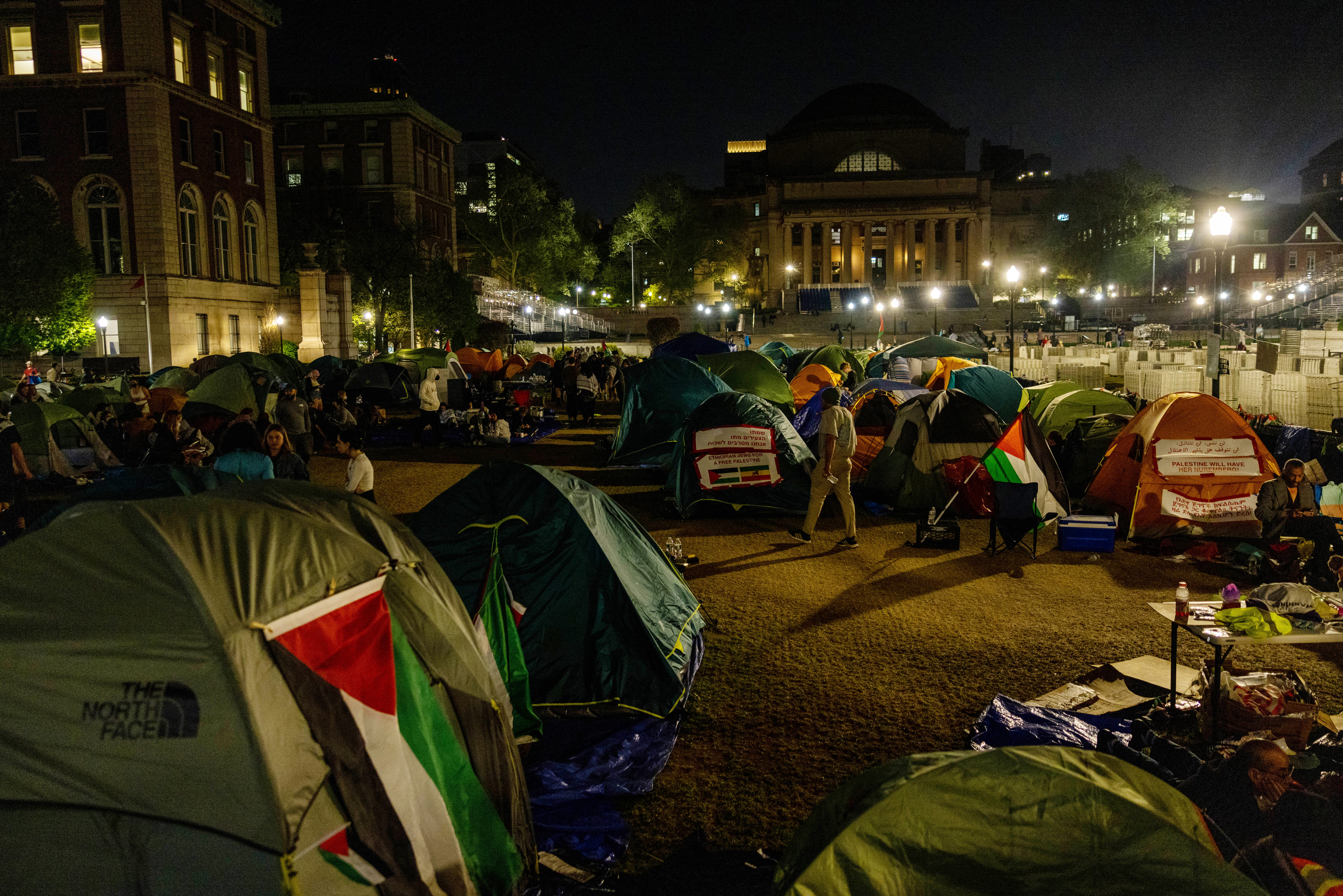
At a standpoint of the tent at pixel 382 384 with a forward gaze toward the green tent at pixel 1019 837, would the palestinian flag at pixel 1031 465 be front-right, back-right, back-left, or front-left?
front-left

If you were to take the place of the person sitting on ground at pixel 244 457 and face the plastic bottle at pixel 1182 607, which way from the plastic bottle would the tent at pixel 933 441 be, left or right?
left

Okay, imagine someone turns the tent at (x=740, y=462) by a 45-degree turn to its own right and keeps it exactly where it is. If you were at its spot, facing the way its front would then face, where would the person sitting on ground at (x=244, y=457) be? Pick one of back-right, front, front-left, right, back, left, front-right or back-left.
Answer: front

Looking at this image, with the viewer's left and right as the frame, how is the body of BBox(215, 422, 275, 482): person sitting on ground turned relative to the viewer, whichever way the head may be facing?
facing away from the viewer

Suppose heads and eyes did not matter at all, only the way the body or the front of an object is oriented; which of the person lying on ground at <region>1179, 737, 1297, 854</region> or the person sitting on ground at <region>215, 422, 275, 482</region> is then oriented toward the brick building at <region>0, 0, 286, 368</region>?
the person sitting on ground at <region>215, 422, 275, 482</region>

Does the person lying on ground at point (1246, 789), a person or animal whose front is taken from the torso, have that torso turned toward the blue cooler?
no
